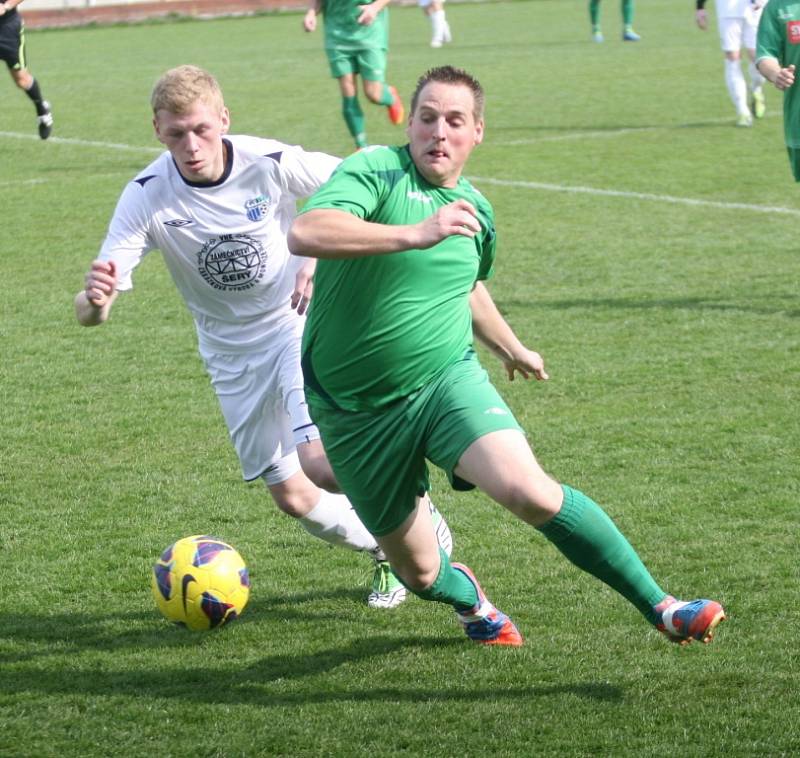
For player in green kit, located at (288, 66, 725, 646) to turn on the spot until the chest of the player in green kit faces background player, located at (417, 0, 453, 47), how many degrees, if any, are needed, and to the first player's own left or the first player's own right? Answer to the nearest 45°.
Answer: approximately 135° to the first player's own left

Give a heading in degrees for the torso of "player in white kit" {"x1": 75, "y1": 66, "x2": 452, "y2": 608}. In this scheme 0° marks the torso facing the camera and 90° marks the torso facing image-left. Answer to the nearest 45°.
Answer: approximately 0°

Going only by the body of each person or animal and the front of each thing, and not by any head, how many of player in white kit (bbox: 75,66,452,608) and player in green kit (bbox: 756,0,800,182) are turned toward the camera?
2

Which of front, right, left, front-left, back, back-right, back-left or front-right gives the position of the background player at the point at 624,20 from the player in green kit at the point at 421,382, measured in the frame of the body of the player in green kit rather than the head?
back-left

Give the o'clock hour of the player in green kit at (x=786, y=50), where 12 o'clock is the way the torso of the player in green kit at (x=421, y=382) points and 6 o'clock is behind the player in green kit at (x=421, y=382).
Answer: the player in green kit at (x=786, y=50) is roughly at 8 o'clock from the player in green kit at (x=421, y=382).

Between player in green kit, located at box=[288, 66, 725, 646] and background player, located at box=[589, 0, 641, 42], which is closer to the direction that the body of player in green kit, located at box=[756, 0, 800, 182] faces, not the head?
the player in green kit

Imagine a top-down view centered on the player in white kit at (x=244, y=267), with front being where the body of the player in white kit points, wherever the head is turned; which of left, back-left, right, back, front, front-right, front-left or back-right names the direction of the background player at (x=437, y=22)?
back

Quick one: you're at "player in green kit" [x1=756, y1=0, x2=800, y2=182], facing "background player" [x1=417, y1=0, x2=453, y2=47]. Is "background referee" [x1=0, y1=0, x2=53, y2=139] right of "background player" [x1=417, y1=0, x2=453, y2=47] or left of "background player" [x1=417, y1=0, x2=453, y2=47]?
left
